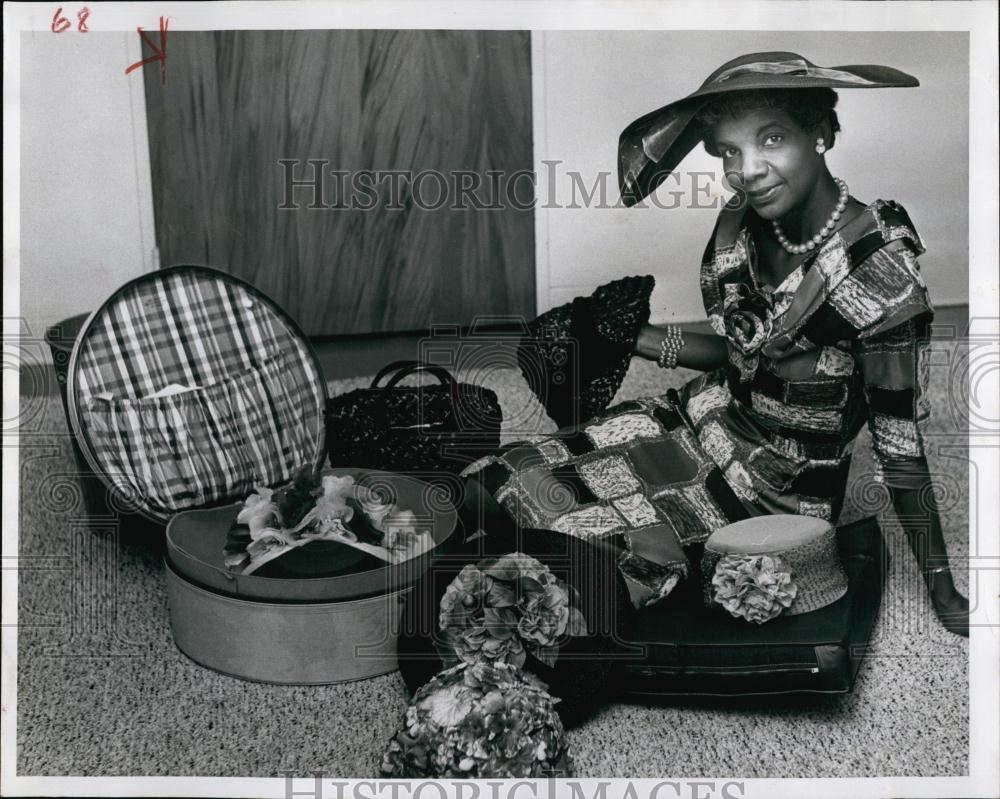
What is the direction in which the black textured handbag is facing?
toward the camera

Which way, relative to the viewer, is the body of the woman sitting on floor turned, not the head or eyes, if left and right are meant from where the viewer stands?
facing the viewer and to the left of the viewer

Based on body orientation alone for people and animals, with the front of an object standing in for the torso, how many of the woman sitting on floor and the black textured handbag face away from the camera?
0
